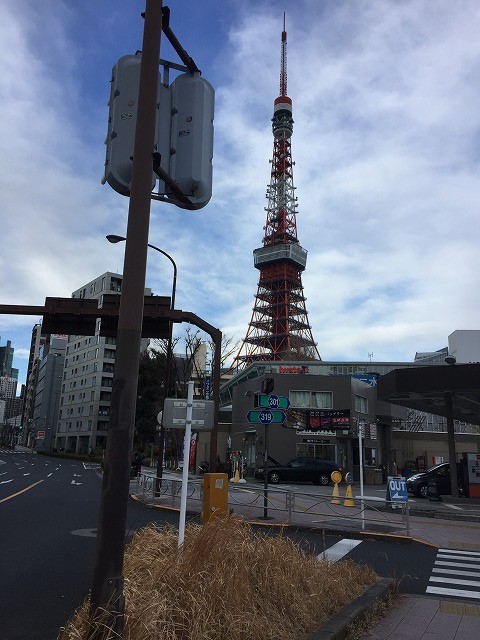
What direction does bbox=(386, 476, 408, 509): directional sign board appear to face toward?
toward the camera

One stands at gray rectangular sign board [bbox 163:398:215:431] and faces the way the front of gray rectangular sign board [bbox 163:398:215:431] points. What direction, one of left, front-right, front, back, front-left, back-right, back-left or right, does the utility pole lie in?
back

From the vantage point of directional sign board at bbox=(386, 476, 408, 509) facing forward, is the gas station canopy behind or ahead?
behind

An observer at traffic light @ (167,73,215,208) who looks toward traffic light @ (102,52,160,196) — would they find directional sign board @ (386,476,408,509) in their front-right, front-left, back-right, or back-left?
back-right

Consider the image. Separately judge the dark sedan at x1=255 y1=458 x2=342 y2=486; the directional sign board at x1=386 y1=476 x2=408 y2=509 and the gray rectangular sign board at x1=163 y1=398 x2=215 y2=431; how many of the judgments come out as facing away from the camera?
1

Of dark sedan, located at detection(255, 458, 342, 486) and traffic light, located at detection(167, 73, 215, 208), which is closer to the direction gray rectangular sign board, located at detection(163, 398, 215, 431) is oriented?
the dark sedan

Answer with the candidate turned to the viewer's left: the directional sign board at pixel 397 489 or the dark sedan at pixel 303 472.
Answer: the dark sedan

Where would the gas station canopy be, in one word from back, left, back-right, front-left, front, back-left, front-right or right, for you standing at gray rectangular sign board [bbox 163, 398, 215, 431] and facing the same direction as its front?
front-right

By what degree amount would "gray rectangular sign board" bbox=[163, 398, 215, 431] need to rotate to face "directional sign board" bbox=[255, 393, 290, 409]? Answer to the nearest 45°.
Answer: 0° — it already faces it

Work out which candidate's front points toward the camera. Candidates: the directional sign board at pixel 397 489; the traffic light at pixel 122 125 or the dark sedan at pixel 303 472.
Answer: the directional sign board

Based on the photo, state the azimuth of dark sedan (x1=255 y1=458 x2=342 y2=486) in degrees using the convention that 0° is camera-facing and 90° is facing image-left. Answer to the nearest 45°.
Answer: approximately 90°

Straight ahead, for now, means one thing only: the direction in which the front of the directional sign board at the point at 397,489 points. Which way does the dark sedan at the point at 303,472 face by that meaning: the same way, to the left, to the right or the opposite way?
to the right

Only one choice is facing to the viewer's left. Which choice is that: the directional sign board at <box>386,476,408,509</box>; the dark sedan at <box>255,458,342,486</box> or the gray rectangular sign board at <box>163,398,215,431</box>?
the dark sedan

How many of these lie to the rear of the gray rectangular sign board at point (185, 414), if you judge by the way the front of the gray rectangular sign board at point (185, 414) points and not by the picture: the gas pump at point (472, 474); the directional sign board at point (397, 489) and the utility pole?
1

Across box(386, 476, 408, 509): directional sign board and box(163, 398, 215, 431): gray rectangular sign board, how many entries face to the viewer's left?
0

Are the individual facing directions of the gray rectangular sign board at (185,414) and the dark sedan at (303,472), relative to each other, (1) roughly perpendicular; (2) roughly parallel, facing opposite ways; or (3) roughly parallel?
roughly perpendicular

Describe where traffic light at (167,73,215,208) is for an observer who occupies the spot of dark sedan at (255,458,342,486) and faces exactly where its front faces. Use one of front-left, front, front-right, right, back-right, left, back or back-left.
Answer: left

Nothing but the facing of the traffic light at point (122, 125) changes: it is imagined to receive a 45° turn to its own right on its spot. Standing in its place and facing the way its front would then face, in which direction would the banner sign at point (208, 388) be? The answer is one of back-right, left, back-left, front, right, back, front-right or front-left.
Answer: front

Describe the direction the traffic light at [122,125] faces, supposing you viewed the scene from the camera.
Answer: facing away from the viewer and to the left of the viewer

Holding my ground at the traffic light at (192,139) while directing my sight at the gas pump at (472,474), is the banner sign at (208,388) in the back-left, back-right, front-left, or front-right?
front-left

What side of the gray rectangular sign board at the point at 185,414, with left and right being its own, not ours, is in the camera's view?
back
